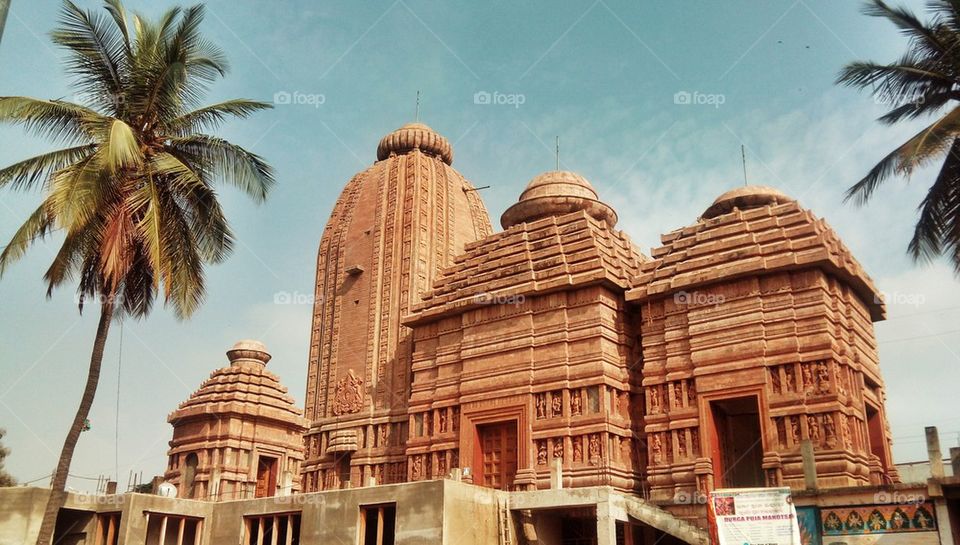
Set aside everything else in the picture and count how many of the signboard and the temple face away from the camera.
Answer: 0

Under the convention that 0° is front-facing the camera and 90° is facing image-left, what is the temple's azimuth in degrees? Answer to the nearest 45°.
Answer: approximately 315°

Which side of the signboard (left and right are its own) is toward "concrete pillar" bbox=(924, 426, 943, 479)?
left

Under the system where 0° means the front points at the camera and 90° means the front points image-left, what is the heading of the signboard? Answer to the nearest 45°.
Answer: approximately 0°

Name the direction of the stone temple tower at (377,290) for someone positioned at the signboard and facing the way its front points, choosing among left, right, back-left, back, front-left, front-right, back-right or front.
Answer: back-right
